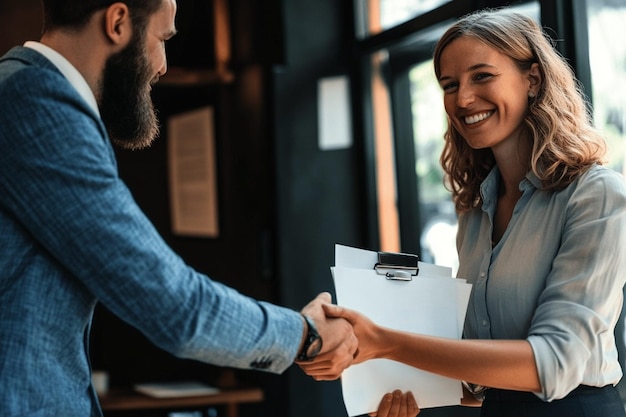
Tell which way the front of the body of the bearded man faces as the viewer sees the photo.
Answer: to the viewer's right

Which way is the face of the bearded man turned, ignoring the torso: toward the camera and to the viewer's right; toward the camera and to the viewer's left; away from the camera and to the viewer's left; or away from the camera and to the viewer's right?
away from the camera and to the viewer's right

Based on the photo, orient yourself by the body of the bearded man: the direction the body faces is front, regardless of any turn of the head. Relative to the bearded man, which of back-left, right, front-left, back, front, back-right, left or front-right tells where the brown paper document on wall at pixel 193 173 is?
left

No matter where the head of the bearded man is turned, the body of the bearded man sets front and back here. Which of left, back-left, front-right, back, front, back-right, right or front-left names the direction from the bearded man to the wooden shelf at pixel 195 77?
left
